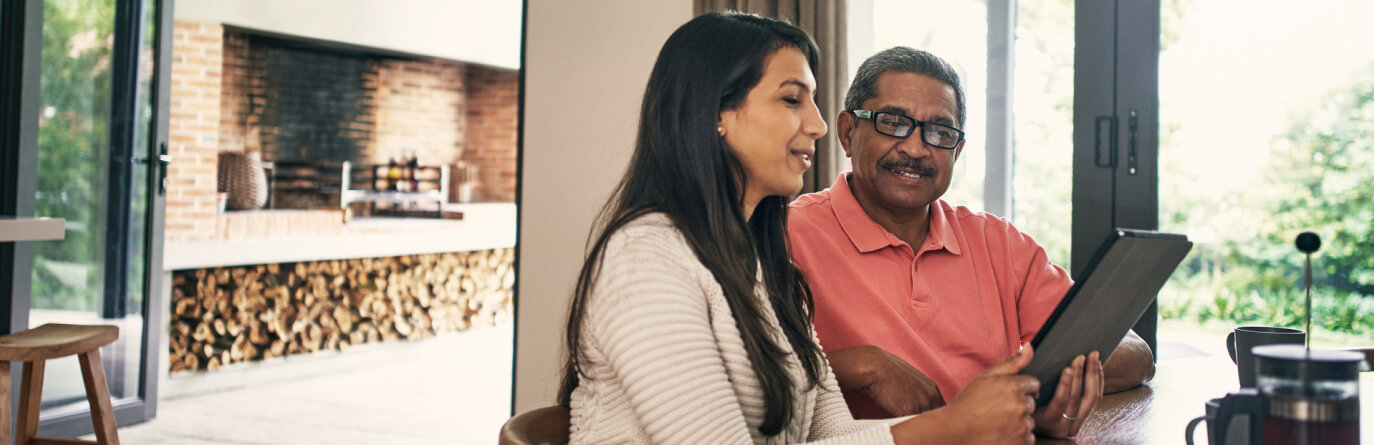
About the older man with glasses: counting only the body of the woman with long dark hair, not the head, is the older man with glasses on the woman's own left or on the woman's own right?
on the woman's own left

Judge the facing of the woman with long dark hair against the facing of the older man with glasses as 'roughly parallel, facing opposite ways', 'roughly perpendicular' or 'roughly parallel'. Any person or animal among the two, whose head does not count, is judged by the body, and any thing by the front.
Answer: roughly perpendicular

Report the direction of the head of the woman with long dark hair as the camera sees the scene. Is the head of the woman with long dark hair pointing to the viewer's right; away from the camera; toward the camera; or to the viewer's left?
to the viewer's right

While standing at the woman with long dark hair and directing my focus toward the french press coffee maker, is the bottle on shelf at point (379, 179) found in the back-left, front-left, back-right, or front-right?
back-left

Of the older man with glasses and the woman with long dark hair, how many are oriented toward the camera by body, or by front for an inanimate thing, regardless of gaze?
1

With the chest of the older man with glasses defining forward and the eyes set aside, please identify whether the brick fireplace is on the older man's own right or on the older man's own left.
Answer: on the older man's own right

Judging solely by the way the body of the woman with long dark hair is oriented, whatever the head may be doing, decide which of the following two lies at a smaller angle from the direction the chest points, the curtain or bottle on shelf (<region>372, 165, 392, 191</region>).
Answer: the curtain

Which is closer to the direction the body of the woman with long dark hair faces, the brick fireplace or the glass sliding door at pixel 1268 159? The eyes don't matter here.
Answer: the glass sliding door

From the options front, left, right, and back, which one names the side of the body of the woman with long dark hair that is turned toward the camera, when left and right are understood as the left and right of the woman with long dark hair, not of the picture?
right

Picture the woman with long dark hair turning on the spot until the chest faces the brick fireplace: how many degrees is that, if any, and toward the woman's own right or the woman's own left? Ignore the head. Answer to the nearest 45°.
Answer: approximately 135° to the woman's own left

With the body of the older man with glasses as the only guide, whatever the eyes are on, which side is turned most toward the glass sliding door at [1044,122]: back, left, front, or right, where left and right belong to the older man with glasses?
back

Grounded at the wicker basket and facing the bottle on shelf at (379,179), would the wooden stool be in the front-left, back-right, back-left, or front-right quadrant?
back-right

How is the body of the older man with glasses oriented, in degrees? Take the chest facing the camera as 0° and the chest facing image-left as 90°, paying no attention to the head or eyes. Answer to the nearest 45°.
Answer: approximately 0°
